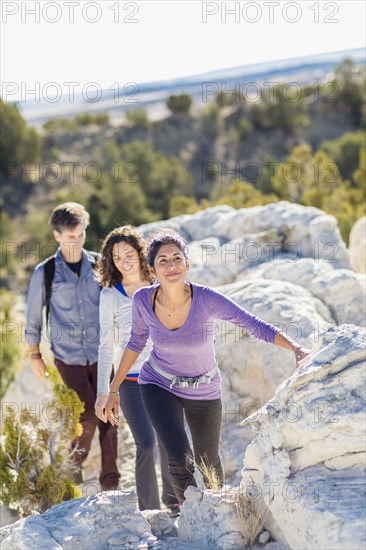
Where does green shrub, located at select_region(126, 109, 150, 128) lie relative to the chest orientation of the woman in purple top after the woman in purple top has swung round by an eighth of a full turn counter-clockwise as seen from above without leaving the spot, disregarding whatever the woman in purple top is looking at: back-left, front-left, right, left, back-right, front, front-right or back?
back-left

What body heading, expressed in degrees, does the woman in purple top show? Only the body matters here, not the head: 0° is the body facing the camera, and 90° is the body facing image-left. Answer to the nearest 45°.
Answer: approximately 0°

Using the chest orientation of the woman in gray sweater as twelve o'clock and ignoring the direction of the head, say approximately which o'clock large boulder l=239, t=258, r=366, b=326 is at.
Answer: The large boulder is roughly at 9 o'clock from the woman in gray sweater.

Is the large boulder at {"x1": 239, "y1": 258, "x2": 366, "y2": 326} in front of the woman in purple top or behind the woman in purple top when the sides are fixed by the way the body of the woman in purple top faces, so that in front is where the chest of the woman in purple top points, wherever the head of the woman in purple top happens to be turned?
behind

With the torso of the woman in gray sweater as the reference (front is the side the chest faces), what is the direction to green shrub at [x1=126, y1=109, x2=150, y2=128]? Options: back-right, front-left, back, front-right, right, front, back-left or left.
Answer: back-left

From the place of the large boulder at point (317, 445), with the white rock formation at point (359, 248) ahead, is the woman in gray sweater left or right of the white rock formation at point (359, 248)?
left

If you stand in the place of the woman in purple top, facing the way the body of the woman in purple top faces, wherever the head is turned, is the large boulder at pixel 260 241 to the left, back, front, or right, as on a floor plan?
back

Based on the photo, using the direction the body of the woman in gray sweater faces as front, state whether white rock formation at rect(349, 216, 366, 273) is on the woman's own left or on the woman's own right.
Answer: on the woman's own left

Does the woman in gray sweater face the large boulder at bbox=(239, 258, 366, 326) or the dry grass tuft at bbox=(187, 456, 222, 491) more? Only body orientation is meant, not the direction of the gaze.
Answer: the dry grass tuft
